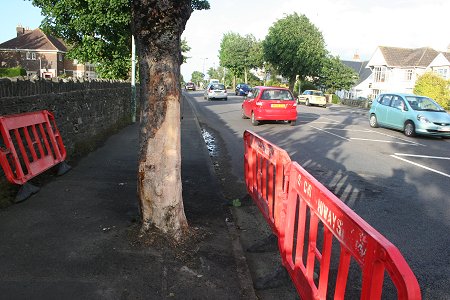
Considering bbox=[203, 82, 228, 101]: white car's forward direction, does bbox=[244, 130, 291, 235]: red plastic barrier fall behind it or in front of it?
behind

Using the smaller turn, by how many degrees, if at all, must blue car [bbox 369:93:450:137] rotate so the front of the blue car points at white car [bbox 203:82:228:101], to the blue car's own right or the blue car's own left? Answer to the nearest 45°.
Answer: approximately 180°

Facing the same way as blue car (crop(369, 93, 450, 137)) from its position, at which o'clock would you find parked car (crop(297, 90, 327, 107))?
The parked car is roughly at 7 o'clock from the blue car.

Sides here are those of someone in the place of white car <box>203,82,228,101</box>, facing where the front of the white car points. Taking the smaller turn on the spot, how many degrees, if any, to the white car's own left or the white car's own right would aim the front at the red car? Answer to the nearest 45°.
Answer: approximately 180°

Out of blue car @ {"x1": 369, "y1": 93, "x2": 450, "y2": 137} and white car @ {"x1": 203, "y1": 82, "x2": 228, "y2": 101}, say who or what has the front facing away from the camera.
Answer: the white car

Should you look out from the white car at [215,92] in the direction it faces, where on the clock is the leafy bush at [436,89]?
The leafy bush is roughly at 4 o'clock from the white car.

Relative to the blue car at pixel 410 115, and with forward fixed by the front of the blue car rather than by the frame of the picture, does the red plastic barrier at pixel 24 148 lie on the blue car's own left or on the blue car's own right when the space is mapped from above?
on the blue car's own right

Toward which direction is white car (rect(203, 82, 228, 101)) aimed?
away from the camera

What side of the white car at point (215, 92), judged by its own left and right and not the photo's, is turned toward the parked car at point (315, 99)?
right

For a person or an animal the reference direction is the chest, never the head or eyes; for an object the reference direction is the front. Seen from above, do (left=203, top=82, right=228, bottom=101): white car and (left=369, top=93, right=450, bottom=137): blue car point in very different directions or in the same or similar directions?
very different directions

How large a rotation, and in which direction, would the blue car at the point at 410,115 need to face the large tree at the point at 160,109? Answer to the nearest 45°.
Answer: approximately 45° to its right

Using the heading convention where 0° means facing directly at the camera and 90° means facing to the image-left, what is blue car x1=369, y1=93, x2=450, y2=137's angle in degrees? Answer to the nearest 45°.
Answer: approximately 315°

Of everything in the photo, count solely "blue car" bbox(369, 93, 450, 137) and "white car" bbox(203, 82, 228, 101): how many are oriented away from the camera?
1
